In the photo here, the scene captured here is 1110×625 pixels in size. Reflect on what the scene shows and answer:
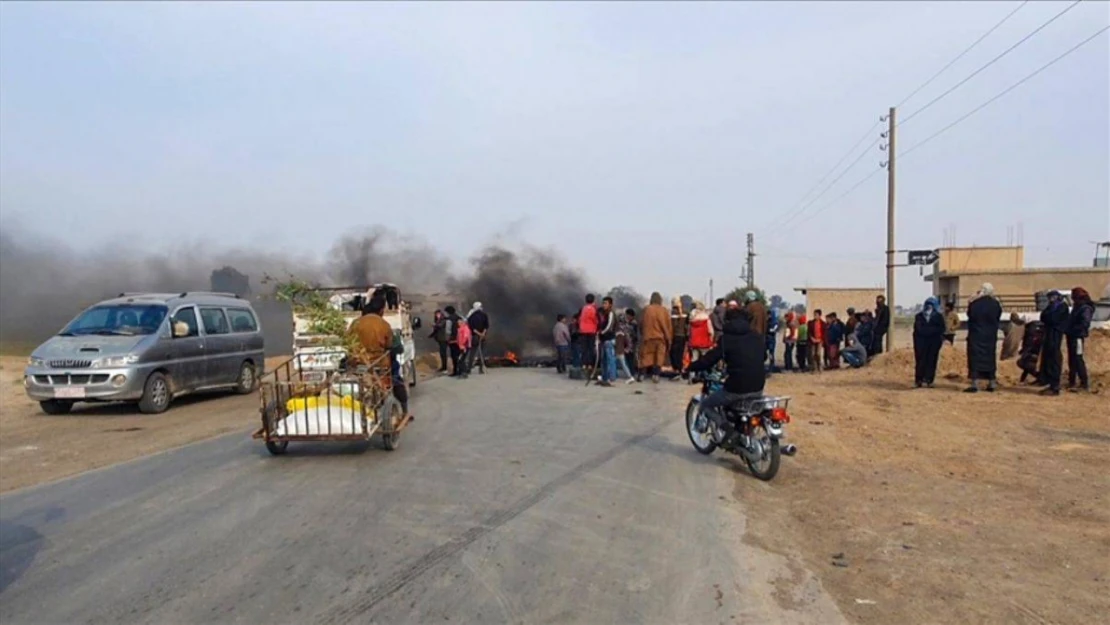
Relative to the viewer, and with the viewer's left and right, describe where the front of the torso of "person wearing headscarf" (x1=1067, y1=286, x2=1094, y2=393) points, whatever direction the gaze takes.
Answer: facing to the left of the viewer

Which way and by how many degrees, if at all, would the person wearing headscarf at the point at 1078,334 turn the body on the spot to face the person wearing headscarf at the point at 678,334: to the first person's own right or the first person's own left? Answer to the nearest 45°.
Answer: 0° — they already face them

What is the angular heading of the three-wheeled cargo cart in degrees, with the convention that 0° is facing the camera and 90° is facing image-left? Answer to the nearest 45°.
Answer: approximately 180°

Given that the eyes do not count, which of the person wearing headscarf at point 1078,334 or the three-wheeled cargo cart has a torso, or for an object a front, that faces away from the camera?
the three-wheeled cargo cart

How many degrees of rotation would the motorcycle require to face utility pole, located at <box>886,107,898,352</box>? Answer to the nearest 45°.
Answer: approximately 45° to its right

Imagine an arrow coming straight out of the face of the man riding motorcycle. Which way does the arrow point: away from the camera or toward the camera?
away from the camera
